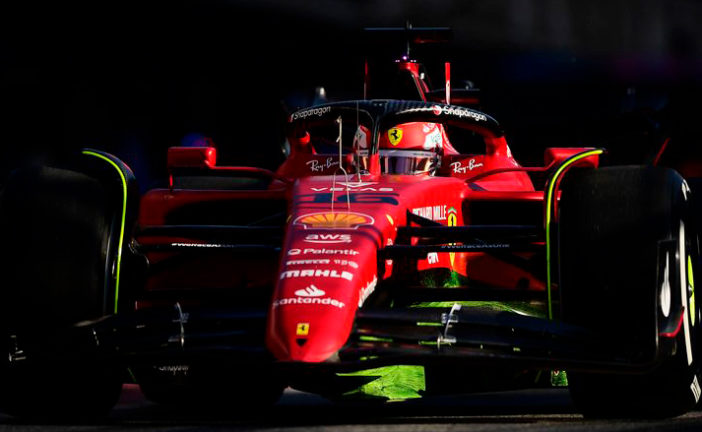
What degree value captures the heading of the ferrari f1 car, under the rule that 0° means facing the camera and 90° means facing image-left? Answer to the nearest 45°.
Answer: approximately 0°
